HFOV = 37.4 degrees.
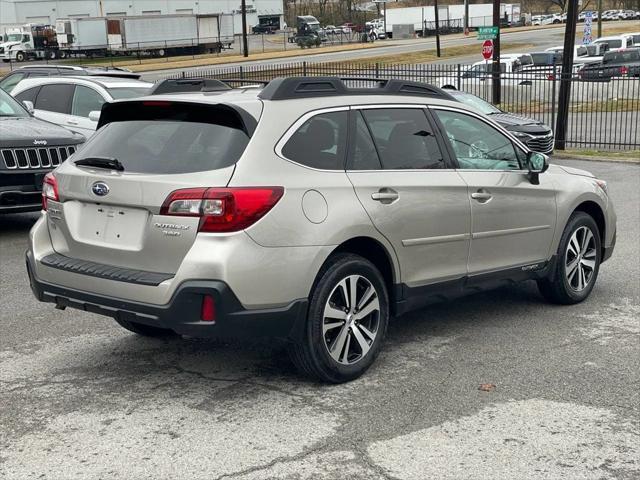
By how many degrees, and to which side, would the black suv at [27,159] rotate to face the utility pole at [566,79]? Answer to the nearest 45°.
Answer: approximately 90° to its left

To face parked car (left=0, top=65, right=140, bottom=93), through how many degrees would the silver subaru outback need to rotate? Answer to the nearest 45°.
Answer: approximately 45° to its left

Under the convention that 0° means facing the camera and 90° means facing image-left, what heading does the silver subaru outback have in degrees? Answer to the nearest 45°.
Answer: approximately 225°

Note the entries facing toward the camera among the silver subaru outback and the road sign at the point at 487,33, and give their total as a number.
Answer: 1

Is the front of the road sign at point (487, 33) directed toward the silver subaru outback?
yes

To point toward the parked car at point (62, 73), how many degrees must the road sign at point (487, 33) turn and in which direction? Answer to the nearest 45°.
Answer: approximately 45° to its right

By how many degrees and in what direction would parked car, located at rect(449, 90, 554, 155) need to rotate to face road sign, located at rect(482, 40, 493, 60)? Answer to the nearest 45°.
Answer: approximately 135° to its left

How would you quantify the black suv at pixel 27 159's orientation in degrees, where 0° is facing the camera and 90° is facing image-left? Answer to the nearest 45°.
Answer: approximately 315°
